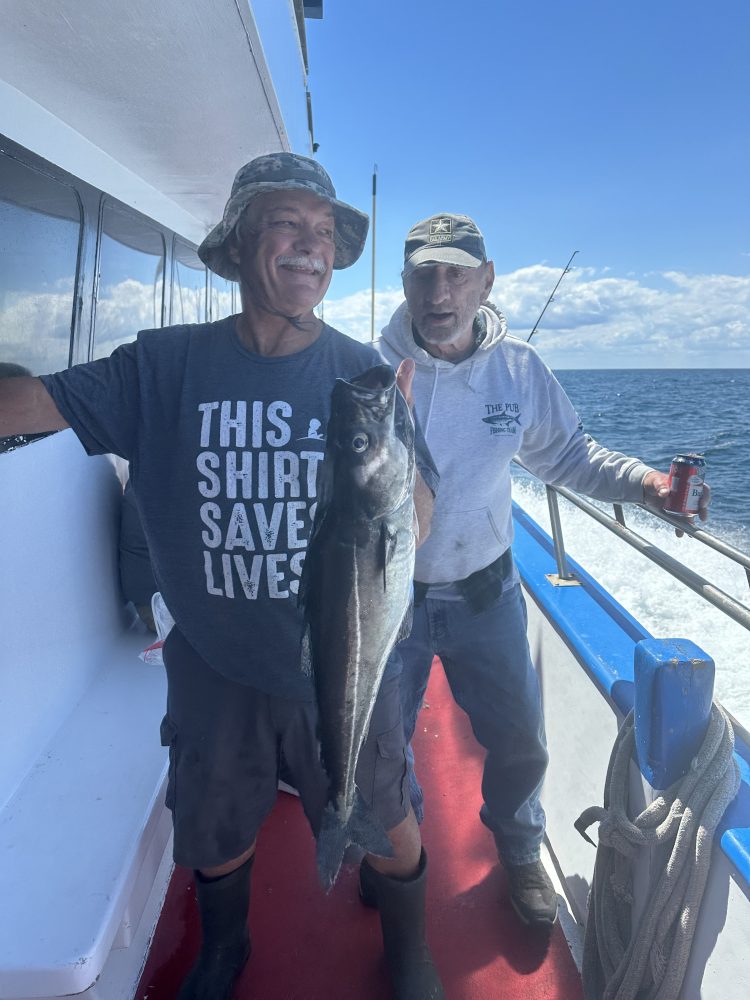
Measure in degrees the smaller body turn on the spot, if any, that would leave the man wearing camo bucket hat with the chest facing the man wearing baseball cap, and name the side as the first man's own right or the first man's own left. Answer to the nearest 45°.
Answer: approximately 135° to the first man's own left

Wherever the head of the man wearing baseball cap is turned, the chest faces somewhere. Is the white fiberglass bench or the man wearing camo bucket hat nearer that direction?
the man wearing camo bucket hat

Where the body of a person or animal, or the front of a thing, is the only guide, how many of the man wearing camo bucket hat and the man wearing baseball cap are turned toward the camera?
2

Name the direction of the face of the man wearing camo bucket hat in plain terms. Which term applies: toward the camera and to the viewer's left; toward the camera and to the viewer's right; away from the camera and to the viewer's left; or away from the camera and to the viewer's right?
toward the camera and to the viewer's right

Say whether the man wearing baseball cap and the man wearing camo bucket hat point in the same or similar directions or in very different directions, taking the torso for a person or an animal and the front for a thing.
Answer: same or similar directions

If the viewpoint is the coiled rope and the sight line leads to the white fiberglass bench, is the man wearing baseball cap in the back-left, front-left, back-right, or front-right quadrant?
front-right

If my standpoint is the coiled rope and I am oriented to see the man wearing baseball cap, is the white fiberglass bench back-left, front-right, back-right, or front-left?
front-left

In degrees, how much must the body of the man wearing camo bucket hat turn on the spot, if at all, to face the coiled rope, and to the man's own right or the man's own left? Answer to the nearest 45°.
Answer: approximately 90° to the man's own left

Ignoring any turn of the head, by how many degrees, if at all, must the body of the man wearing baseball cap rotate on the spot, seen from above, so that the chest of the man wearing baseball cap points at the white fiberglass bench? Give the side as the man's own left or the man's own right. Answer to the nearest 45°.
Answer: approximately 90° to the man's own right

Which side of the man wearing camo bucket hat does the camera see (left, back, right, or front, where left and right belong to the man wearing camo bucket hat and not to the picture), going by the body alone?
front
